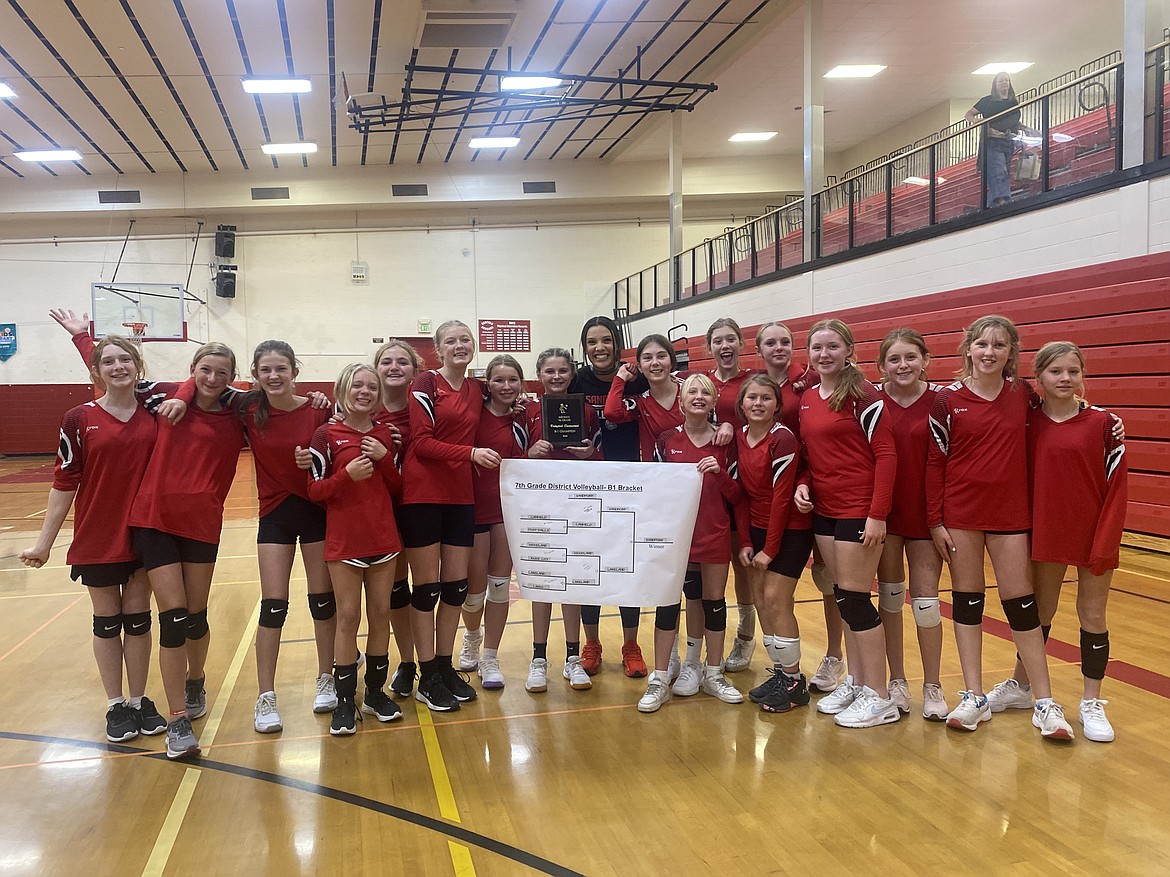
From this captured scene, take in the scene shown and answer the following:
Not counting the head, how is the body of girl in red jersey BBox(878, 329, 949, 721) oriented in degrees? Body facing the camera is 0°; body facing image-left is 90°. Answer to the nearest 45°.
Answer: approximately 0°

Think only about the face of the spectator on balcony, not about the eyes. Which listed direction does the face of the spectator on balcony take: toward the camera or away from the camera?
toward the camera

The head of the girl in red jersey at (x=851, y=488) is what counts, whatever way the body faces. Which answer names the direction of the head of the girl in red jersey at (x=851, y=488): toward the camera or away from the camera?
toward the camera

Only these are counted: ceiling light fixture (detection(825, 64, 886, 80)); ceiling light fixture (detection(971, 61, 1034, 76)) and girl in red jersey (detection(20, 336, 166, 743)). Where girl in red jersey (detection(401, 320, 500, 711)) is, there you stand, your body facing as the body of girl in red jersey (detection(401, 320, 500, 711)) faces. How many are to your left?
2

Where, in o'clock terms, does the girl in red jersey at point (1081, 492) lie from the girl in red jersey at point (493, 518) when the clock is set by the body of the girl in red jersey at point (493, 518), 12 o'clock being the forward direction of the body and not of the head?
the girl in red jersey at point (1081, 492) is roughly at 10 o'clock from the girl in red jersey at point (493, 518).

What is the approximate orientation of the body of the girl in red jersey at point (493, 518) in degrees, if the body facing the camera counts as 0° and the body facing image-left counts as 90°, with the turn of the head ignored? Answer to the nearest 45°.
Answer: approximately 0°

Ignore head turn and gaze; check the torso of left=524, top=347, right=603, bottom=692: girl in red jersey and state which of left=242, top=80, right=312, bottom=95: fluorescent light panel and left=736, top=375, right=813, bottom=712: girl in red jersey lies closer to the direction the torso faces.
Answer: the girl in red jersey

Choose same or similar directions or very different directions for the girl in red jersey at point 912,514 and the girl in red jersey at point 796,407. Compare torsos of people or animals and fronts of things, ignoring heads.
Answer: same or similar directions

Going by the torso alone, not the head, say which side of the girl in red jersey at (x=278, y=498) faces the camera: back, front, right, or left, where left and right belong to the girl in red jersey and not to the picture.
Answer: front

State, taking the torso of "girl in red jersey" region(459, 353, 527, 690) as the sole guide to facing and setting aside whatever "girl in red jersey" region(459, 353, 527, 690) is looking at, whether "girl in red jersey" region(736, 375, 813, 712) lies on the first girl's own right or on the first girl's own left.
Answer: on the first girl's own left

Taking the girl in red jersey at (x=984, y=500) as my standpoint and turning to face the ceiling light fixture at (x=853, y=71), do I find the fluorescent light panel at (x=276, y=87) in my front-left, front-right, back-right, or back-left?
front-left

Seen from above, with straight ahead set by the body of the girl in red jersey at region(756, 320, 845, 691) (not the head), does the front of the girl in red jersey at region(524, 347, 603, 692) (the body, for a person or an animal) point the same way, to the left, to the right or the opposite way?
the same way

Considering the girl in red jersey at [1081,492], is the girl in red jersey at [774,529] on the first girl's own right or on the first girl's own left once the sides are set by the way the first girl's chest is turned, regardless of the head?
on the first girl's own right

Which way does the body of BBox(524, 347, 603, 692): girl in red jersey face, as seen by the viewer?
toward the camera

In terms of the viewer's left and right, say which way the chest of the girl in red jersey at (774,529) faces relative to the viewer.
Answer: facing the viewer and to the left of the viewer

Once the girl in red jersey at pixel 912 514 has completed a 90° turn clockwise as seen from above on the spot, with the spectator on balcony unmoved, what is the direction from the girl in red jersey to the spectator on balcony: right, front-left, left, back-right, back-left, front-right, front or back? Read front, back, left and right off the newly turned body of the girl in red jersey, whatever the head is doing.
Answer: right

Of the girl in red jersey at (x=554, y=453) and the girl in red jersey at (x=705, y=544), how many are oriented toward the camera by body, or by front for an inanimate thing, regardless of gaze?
2
